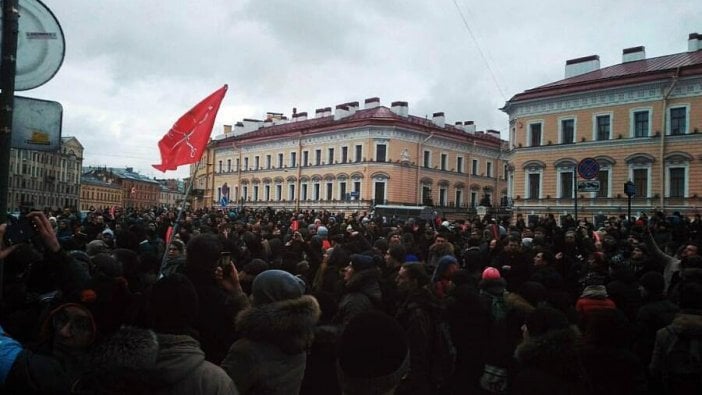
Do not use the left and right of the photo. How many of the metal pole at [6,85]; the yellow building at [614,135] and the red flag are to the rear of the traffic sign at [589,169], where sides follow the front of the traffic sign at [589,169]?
1

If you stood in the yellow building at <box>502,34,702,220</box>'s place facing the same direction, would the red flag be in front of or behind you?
in front

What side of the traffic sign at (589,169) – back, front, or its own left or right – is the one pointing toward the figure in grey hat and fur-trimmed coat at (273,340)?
front

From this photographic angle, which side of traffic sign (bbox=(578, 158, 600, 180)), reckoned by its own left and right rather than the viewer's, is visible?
front

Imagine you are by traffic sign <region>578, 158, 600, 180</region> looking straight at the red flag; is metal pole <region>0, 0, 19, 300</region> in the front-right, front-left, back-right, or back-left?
front-left

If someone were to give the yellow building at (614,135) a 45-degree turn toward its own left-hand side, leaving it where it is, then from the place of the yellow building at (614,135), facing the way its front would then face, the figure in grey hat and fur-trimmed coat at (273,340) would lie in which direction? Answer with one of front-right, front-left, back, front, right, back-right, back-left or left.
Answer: front

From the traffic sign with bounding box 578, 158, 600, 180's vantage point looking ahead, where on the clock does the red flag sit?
The red flag is roughly at 1 o'clock from the traffic sign.

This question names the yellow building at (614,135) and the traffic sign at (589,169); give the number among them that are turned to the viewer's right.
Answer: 0

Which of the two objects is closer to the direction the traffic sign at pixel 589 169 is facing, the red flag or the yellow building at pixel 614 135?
the red flag

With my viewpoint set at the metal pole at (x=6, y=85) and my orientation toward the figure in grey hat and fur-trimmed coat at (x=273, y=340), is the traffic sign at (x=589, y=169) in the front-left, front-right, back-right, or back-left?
front-left

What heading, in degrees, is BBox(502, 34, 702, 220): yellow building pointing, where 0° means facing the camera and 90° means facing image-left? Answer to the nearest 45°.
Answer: approximately 45°

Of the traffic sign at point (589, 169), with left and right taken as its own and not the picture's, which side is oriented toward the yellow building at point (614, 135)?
back
